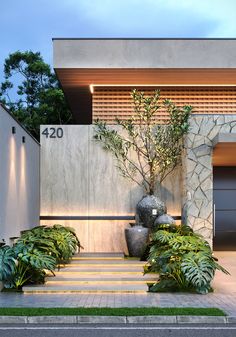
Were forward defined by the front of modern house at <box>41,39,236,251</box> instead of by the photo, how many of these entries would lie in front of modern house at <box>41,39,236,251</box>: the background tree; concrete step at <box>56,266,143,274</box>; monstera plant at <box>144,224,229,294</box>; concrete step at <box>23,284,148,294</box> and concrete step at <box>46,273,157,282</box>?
4

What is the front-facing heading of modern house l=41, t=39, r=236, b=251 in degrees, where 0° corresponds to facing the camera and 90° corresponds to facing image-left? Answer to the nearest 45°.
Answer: approximately 0°

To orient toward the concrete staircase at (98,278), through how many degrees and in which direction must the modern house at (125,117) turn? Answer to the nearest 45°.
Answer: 0° — it already faces it

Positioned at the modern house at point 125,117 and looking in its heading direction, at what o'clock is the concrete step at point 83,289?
The concrete step is roughly at 12 o'clock from the modern house.

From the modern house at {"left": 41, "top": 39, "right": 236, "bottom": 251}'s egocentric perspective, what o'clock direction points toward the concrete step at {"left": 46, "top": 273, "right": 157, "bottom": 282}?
The concrete step is roughly at 12 o'clock from the modern house.

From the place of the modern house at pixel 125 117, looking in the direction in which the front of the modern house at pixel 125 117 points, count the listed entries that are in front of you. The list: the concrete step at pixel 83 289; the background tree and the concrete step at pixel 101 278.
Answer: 2

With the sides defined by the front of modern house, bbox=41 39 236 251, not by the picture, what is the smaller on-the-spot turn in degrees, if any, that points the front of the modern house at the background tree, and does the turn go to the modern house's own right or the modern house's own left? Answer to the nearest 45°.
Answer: approximately 180°

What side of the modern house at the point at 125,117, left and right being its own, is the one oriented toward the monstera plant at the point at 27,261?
front
